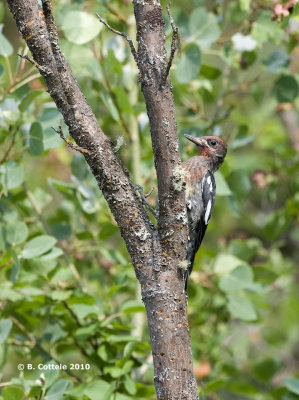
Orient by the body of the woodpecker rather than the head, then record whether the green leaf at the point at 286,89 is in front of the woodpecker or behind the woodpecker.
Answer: behind

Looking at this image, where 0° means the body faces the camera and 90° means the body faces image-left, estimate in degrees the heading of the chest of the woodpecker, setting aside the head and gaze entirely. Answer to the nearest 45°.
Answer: approximately 90°

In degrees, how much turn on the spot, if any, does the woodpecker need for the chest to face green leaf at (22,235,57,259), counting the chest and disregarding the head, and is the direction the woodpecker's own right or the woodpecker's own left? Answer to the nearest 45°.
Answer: approximately 45° to the woodpecker's own left
